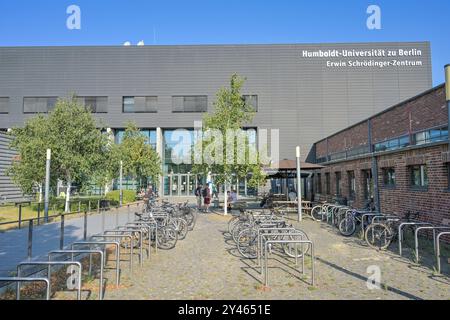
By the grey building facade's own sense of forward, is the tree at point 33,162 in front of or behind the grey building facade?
in front

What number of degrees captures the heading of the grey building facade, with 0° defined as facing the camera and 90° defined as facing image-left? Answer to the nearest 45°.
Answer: approximately 0°

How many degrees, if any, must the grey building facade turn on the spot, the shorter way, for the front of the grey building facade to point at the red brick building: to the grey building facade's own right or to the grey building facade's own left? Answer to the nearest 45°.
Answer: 0° — it already faces it

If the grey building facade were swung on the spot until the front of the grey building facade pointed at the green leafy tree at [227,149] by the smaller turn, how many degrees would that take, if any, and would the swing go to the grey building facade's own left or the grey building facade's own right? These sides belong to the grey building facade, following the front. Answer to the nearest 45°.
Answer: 0° — it already faces it

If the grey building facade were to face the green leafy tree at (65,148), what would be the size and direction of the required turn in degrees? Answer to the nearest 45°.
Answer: approximately 45° to its right
